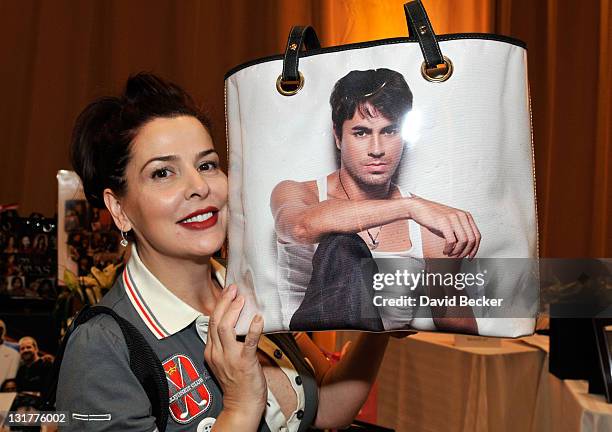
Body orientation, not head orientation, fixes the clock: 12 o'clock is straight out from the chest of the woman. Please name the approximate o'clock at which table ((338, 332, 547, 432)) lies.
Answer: The table is roughly at 9 o'clock from the woman.

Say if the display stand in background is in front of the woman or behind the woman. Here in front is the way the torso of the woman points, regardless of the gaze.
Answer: behind

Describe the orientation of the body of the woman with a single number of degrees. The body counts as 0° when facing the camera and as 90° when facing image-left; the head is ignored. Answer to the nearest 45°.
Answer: approximately 315°
